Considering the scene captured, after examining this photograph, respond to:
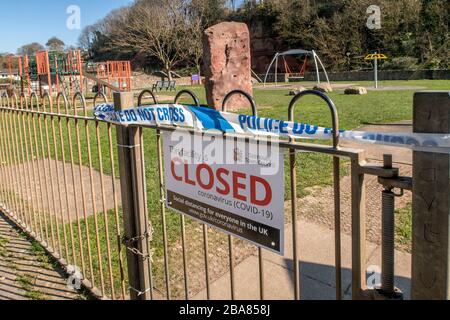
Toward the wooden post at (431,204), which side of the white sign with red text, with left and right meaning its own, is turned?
left

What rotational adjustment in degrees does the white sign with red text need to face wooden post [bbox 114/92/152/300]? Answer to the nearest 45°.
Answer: approximately 90° to its right

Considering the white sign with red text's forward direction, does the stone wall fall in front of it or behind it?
behind

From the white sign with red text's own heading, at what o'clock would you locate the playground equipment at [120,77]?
The playground equipment is roughly at 4 o'clock from the white sign with red text.

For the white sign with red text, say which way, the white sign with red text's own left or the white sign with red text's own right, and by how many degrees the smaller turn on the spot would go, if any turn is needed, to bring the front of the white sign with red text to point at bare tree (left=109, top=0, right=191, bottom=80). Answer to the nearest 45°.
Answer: approximately 135° to the white sign with red text's own right
